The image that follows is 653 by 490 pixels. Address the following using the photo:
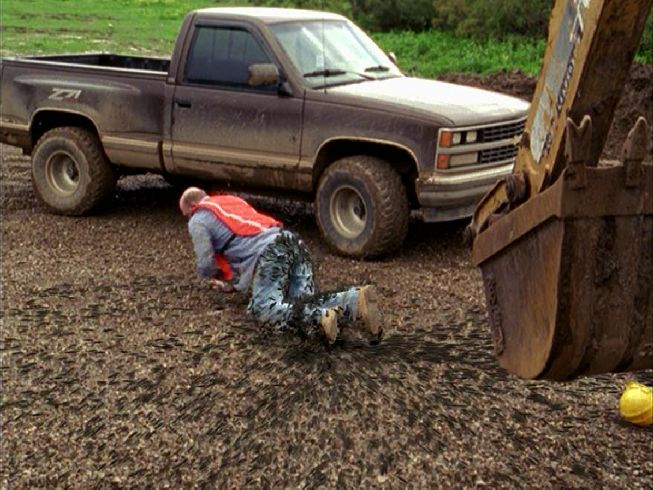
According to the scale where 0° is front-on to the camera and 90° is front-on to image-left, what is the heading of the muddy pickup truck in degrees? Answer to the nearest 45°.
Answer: approximately 315°

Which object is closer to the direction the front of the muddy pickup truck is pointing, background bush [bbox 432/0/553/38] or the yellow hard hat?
the yellow hard hat

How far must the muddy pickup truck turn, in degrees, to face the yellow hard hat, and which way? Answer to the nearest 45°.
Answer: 0° — it already faces it

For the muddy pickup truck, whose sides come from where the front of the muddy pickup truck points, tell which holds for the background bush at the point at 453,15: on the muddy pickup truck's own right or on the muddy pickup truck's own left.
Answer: on the muddy pickup truck's own left

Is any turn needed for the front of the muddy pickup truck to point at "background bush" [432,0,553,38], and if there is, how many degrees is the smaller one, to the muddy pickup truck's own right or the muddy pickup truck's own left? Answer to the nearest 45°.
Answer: approximately 135° to the muddy pickup truck's own left
